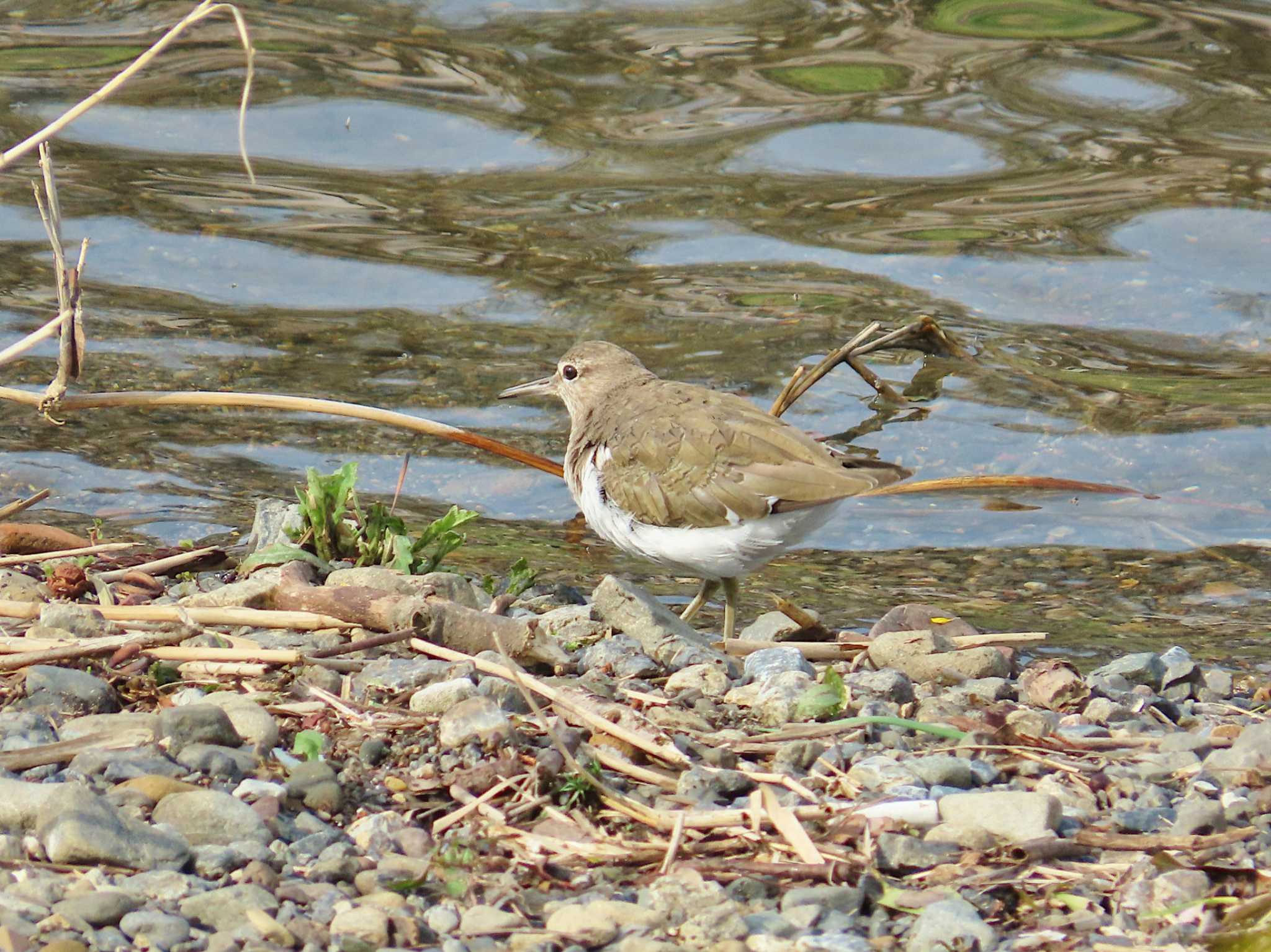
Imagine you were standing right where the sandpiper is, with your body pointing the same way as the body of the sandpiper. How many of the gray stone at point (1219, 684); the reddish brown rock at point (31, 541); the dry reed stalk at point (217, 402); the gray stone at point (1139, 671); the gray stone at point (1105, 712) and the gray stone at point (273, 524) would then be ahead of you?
3

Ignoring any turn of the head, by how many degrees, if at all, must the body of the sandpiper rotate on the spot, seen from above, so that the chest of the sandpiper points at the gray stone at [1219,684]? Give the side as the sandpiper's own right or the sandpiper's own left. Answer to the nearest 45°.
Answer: approximately 180°

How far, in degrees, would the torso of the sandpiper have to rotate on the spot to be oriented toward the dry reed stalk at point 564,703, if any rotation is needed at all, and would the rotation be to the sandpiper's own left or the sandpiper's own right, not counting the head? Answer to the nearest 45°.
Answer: approximately 90° to the sandpiper's own left

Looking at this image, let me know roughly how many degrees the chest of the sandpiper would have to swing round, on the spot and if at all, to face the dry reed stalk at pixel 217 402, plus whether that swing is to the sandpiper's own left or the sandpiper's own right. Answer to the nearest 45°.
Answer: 0° — it already faces it

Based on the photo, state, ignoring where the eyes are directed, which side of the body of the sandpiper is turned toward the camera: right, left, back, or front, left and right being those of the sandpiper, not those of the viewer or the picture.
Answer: left

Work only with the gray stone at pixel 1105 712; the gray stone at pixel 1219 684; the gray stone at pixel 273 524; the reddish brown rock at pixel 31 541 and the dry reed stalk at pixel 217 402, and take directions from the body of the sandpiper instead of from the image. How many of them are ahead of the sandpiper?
3

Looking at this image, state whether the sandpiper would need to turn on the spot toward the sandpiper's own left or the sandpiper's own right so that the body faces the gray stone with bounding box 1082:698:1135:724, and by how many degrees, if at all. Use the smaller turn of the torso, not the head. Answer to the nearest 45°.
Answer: approximately 135° to the sandpiper's own left

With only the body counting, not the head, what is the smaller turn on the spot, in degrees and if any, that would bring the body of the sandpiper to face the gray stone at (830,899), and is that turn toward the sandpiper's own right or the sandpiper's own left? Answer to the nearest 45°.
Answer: approximately 90° to the sandpiper's own left

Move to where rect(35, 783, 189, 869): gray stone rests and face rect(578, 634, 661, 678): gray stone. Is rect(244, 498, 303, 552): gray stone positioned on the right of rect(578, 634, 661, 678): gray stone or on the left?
left

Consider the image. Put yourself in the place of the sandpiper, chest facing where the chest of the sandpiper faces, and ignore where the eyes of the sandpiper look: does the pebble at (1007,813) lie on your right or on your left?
on your left
